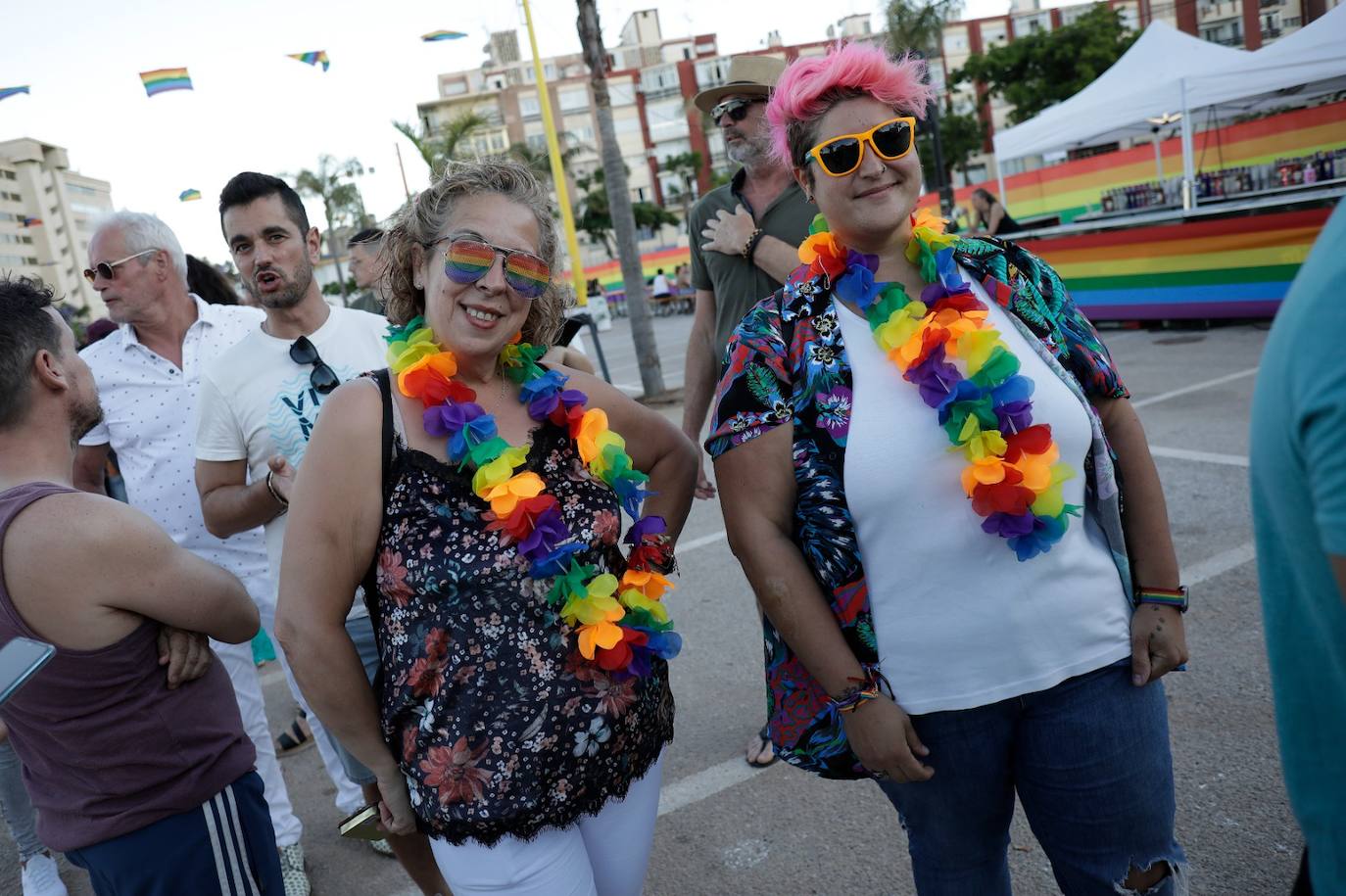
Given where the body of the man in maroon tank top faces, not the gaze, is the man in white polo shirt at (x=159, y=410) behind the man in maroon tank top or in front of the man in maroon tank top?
in front

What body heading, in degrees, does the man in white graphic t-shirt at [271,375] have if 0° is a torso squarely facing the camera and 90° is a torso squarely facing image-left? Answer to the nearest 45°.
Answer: approximately 0°

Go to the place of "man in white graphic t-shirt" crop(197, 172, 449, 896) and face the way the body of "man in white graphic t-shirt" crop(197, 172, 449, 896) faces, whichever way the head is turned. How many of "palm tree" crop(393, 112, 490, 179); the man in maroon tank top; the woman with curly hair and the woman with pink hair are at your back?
1

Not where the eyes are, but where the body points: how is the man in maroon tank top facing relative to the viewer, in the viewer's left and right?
facing away from the viewer and to the right of the viewer

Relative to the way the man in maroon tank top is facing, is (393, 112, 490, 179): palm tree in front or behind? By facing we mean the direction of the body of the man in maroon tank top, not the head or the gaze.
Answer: in front

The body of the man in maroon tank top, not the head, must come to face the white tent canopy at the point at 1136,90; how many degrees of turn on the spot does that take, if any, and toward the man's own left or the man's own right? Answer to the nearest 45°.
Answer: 0° — they already face it

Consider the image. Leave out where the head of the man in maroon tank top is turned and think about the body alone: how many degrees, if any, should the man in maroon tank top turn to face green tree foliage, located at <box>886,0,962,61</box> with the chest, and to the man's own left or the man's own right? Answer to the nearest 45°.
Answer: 0° — they already face it

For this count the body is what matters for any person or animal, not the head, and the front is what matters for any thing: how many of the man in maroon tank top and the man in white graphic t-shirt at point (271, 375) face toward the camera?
1

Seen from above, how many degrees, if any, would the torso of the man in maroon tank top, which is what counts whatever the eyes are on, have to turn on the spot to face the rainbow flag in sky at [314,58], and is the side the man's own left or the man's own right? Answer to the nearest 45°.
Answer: approximately 45° to the man's own left

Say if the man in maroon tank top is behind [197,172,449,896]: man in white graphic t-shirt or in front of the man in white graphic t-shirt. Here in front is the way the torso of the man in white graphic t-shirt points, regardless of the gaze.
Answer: in front
